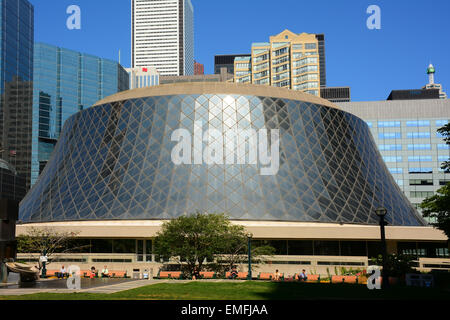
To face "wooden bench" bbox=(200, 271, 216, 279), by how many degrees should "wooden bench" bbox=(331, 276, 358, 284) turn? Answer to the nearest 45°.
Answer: approximately 90° to its right

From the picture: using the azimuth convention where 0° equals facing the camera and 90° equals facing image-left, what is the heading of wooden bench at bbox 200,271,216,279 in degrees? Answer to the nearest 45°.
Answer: approximately 0°

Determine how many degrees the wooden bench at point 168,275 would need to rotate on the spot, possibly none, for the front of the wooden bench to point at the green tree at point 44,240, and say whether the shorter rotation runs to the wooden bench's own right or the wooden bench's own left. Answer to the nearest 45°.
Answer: approximately 135° to the wooden bench's own right

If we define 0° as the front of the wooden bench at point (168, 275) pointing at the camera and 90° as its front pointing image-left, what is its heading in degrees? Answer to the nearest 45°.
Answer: approximately 0°

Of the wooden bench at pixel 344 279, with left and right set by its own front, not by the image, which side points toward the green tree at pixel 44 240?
right

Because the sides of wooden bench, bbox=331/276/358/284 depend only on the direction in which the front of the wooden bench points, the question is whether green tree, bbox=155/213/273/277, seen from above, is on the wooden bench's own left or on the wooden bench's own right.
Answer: on the wooden bench's own right

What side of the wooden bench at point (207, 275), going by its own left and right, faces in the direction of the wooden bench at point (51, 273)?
right
